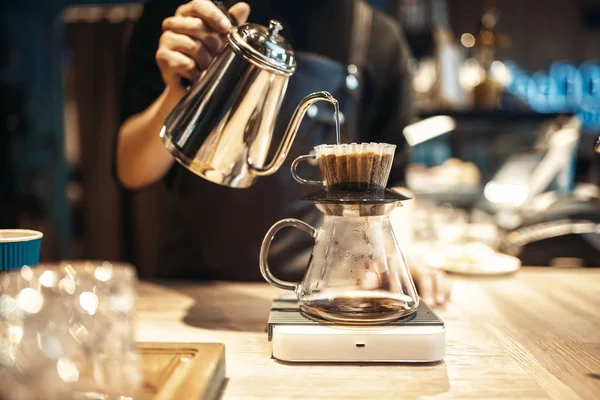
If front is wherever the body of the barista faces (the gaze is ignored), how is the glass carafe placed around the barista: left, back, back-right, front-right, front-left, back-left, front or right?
front

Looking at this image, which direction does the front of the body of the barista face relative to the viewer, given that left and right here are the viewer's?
facing the viewer

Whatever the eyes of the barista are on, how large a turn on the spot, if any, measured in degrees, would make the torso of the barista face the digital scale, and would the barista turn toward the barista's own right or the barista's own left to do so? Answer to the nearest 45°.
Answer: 0° — they already face it

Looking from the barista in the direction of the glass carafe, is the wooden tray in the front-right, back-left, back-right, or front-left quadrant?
front-right

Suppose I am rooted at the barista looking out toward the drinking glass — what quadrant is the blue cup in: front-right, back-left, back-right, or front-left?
front-right

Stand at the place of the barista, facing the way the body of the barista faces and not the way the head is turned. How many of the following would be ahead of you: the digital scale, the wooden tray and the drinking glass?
3

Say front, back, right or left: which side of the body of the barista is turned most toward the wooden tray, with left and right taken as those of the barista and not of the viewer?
front

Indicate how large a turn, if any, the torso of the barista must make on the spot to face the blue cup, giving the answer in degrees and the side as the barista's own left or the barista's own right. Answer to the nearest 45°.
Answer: approximately 45° to the barista's own right

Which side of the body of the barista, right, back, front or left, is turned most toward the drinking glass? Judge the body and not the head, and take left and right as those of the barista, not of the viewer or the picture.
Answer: front
